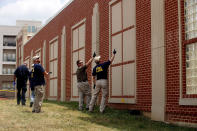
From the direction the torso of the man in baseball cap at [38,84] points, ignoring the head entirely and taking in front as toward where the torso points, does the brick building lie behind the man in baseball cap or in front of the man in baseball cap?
in front

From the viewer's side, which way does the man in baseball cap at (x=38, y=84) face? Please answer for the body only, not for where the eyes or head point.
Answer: to the viewer's right
